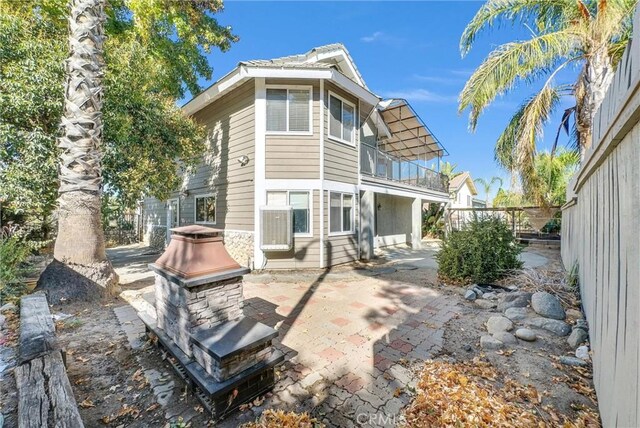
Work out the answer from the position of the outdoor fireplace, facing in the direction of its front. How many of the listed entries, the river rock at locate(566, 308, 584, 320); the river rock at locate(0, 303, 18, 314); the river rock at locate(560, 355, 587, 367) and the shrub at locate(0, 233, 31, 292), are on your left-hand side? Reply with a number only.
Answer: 2

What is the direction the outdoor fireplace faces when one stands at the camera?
facing away from the viewer and to the right of the viewer

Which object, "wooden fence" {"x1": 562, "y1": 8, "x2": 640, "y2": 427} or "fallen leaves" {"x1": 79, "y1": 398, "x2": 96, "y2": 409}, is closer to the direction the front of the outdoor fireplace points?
the wooden fence

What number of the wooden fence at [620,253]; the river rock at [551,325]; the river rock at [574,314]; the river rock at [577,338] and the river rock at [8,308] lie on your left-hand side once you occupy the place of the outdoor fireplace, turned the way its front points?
1

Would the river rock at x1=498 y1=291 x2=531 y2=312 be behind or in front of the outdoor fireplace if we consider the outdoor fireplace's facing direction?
in front

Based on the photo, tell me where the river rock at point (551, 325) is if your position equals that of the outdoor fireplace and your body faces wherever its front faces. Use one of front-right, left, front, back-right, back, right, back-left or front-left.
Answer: front-right

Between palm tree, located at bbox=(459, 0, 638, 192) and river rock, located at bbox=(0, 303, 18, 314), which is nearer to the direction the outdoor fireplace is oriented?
the palm tree

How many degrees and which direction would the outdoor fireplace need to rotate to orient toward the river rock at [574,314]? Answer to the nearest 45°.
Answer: approximately 45° to its right

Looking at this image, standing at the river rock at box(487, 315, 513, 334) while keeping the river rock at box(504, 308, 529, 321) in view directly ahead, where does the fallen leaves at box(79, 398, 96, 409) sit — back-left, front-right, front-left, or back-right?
back-left

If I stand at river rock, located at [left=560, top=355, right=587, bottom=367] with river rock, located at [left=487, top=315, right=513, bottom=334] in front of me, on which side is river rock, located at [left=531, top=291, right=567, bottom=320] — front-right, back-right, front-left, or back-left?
front-right

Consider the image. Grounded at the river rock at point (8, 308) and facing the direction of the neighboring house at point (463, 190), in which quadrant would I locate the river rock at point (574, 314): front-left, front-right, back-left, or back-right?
front-right

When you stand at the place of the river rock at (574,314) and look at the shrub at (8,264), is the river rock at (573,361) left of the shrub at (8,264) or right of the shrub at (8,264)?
left
